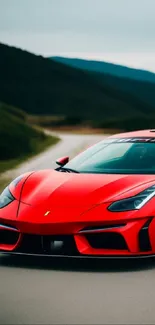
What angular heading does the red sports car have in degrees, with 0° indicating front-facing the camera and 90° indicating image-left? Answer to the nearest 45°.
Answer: approximately 45°
